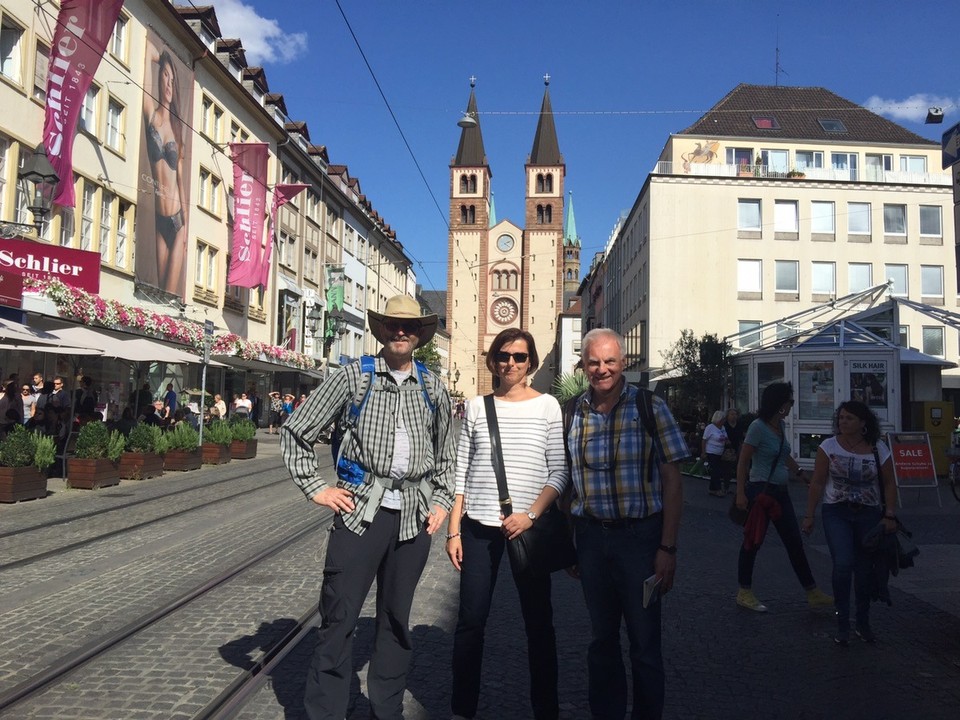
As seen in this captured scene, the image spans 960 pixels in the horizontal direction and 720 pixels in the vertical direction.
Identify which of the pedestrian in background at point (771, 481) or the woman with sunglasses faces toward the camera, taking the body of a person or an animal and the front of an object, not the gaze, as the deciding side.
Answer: the woman with sunglasses

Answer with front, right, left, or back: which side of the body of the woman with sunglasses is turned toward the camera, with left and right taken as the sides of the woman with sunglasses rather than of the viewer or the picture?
front

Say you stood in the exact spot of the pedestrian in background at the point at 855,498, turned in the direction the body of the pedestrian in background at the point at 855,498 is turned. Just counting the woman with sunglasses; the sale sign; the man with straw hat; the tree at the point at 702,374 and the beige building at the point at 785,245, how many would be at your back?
3

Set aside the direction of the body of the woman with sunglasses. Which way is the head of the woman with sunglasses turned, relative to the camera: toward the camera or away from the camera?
toward the camera

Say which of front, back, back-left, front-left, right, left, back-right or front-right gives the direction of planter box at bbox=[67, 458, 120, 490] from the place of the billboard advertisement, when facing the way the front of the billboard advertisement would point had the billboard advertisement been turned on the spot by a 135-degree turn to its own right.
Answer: left

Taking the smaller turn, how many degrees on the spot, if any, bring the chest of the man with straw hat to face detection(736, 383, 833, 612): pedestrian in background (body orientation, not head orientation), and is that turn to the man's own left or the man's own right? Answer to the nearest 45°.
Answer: approximately 135° to the man's own left

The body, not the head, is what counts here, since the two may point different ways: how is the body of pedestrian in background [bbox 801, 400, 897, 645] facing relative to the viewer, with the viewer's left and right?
facing the viewer

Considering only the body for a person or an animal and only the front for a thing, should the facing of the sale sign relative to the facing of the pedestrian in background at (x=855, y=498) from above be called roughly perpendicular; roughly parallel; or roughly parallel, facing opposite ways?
roughly parallel

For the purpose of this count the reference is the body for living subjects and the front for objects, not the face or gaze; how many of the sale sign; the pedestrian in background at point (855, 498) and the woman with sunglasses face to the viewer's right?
0
